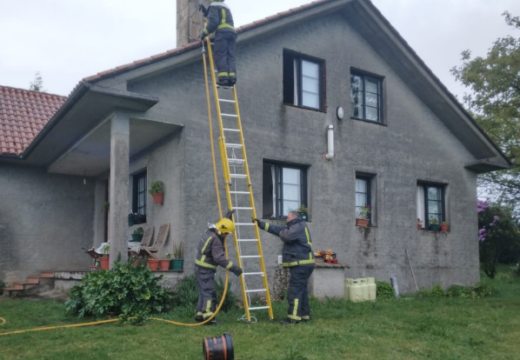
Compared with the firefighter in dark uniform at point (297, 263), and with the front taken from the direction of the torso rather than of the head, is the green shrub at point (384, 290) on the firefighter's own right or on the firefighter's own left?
on the firefighter's own right

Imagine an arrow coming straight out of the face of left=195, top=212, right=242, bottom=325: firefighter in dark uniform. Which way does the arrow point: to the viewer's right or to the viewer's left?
to the viewer's right

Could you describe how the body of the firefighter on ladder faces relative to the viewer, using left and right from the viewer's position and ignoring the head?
facing away from the viewer and to the left of the viewer

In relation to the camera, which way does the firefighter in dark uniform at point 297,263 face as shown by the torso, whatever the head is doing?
to the viewer's left

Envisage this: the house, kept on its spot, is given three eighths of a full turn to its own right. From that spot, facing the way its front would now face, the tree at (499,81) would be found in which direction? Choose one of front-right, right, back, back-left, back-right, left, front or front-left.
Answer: front-right

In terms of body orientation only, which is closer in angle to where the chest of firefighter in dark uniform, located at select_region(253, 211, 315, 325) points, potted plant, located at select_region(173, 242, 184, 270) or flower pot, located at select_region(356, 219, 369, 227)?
the potted plant
